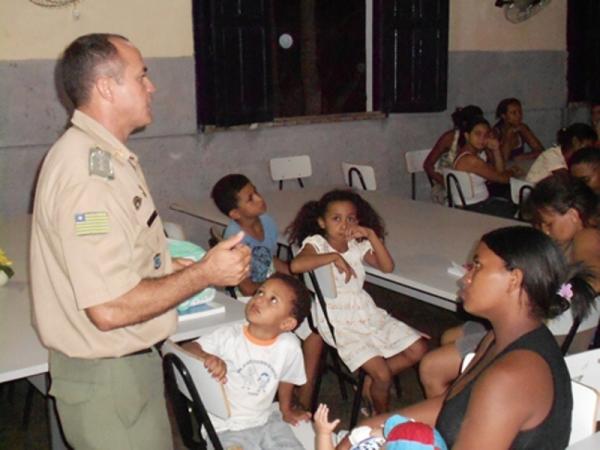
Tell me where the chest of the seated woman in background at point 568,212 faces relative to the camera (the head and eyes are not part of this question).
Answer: to the viewer's left

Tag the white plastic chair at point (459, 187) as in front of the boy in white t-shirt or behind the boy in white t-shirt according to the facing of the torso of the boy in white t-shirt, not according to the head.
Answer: behind

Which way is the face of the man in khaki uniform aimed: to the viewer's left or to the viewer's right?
to the viewer's right

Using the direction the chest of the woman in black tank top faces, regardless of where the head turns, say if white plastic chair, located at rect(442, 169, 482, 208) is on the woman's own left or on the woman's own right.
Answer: on the woman's own right

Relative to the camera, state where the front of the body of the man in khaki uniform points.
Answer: to the viewer's right

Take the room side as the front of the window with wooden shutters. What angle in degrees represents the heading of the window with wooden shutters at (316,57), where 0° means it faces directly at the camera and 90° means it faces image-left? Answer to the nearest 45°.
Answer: approximately 0°

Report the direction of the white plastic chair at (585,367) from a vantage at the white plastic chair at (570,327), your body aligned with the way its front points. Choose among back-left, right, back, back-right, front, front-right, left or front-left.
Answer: left

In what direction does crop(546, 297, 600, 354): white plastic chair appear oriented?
to the viewer's left

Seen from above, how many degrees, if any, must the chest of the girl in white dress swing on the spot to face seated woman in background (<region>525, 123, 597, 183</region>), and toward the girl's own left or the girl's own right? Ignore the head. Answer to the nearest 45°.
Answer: approximately 90° to the girl's own left

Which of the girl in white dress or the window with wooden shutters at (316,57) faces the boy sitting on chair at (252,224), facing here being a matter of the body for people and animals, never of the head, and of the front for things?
the window with wooden shutters

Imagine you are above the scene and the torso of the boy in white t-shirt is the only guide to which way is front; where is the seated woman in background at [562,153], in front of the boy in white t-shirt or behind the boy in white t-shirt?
behind

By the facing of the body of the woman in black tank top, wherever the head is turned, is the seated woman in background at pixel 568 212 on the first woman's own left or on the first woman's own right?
on the first woman's own right

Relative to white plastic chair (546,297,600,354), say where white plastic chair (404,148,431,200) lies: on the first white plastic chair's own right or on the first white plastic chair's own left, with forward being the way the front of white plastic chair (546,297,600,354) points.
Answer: on the first white plastic chair's own right

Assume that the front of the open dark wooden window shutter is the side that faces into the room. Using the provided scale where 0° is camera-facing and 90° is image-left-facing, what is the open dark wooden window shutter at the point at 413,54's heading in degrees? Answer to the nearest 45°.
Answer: approximately 0°

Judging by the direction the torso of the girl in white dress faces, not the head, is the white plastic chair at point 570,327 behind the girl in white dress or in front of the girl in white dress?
in front

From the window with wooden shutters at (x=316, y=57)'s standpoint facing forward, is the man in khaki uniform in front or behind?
in front

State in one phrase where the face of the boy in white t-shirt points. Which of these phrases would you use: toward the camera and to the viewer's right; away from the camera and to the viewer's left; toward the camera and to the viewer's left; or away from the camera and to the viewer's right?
toward the camera and to the viewer's left
